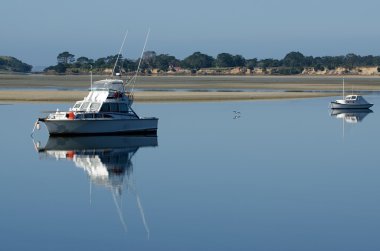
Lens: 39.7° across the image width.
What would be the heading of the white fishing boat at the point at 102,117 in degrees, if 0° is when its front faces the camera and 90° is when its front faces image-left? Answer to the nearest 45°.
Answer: approximately 45°
